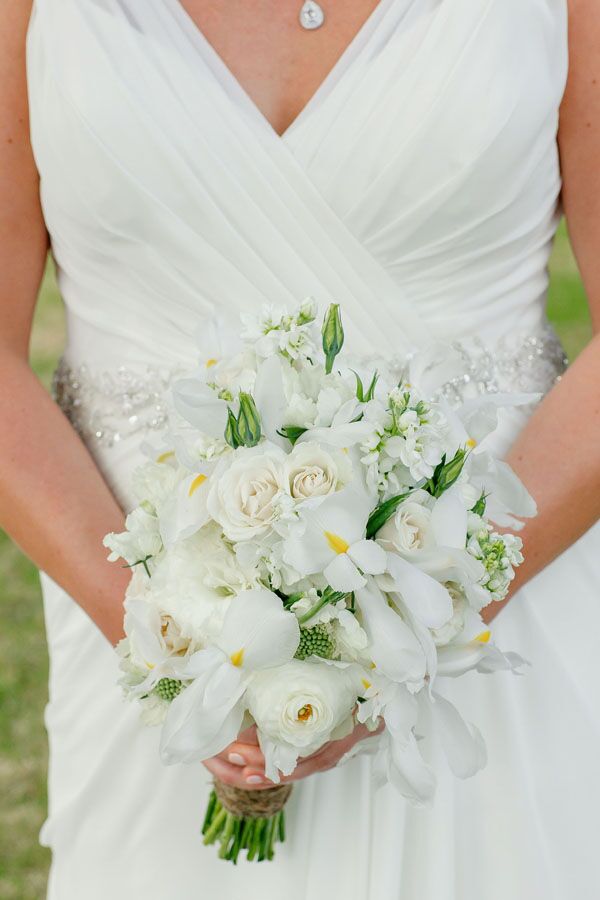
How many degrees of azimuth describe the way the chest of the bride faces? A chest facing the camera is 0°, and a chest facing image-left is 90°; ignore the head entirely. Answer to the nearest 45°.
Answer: approximately 0°
